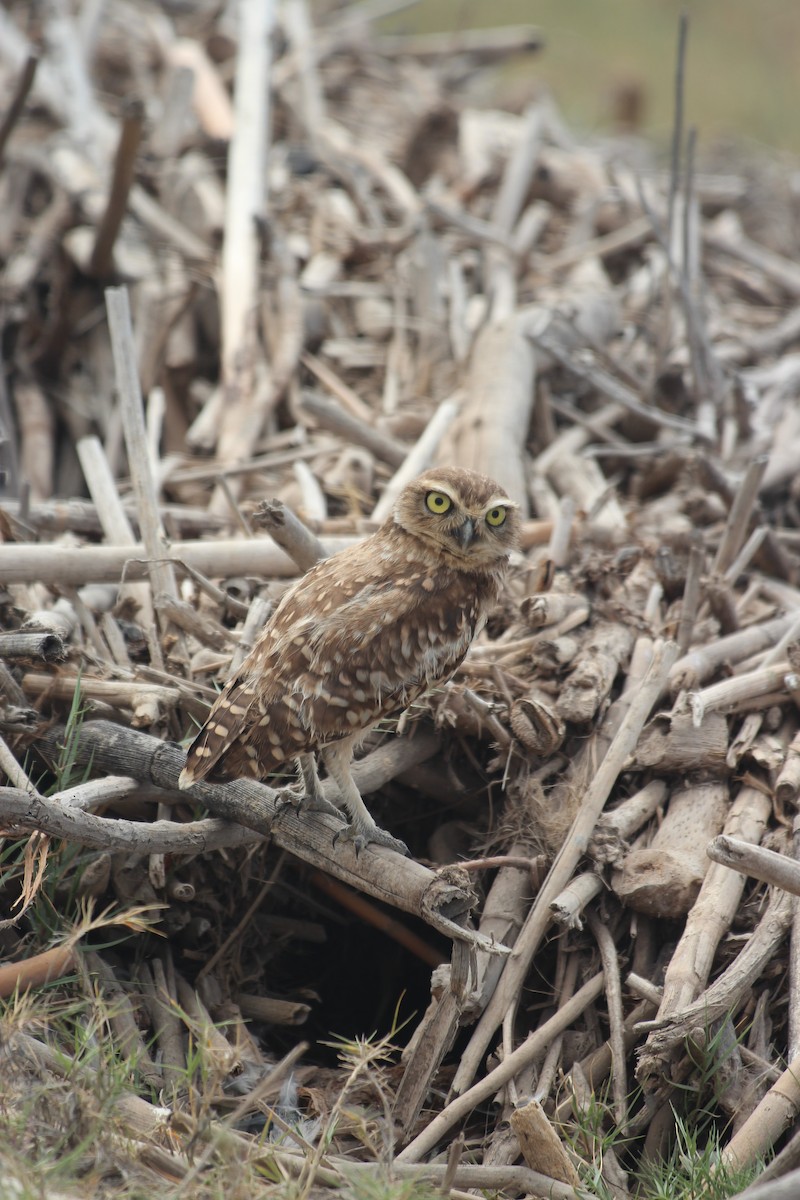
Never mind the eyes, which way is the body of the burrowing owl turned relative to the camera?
to the viewer's right

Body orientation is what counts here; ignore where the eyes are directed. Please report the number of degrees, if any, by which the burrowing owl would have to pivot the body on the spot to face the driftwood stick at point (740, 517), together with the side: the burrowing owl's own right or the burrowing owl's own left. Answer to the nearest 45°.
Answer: approximately 45° to the burrowing owl's own left

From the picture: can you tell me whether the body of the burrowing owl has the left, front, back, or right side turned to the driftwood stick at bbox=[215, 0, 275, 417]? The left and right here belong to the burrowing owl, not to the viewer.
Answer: left

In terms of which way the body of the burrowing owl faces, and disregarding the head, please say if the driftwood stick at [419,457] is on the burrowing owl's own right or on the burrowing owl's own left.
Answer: on the burrowing owl's own left

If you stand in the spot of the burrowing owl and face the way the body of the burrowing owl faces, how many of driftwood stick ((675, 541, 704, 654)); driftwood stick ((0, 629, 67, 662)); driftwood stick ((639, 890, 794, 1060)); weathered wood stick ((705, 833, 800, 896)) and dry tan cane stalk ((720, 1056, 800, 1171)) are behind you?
1

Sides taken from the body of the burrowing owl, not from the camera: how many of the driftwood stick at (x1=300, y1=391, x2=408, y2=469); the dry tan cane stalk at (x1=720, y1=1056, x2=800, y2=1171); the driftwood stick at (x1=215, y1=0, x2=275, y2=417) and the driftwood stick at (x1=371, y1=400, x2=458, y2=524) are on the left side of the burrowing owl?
3

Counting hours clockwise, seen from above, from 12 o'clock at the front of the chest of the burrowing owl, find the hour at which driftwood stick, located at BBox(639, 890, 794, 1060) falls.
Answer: The driftwood stick is roughly at 1 o'clock from the burrowing owl.

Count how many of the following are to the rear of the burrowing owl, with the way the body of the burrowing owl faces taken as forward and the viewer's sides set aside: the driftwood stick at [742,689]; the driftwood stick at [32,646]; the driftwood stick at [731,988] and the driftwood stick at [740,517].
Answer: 1

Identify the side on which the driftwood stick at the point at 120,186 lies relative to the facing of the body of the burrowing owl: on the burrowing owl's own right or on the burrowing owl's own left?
on the burrowing owl's own left
